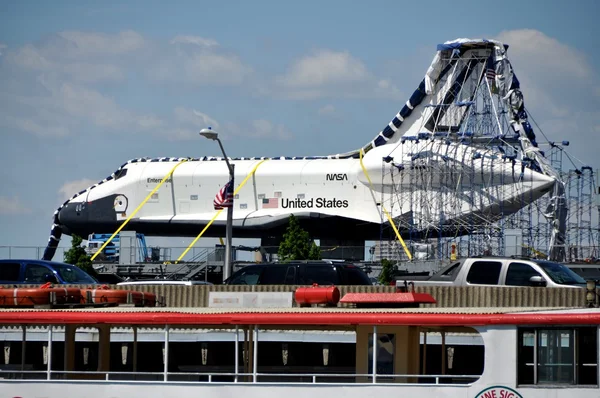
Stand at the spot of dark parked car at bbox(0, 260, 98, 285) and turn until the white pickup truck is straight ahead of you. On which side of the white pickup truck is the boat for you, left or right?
right
